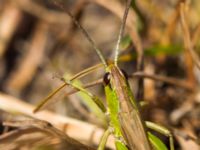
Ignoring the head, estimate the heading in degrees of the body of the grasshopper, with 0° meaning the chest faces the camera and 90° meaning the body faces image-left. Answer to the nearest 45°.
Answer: approximately 180°
